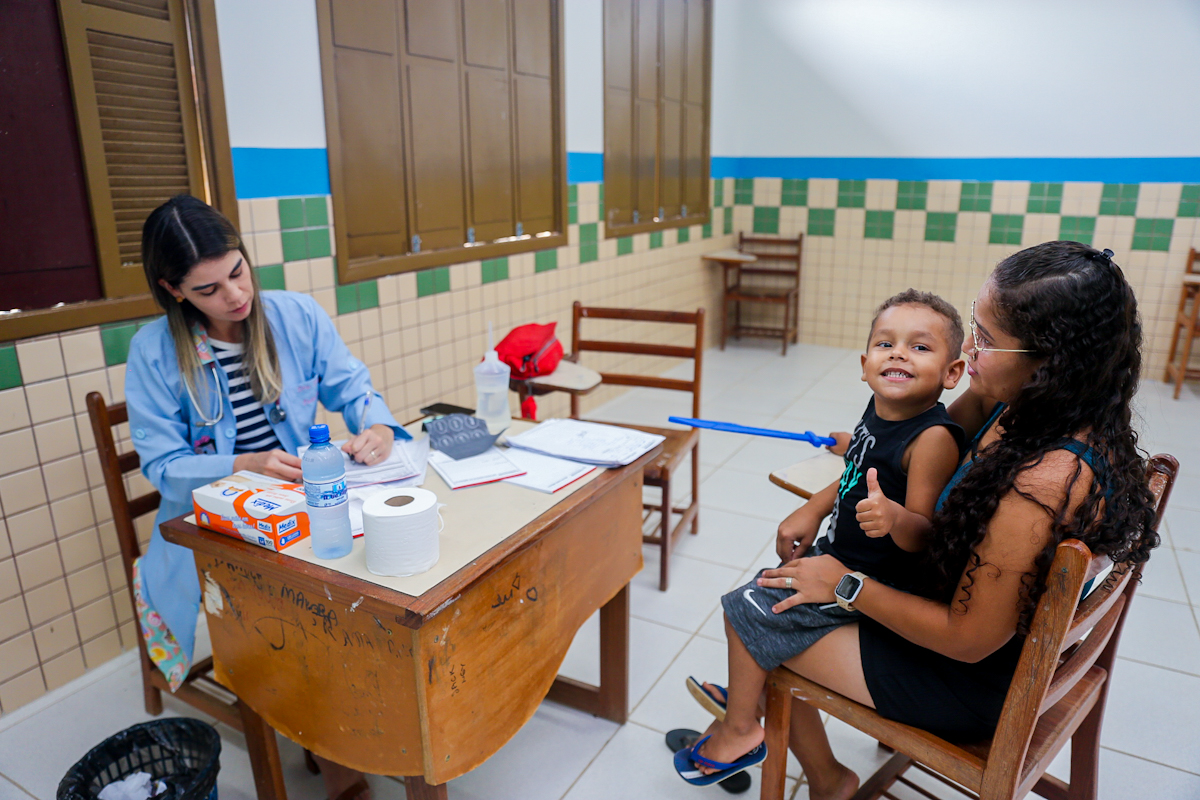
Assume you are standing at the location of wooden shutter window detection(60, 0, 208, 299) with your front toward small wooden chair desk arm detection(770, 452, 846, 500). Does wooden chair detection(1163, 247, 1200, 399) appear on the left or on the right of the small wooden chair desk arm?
left

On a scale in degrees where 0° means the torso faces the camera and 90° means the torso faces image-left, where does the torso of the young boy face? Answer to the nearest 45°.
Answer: approximately 45°

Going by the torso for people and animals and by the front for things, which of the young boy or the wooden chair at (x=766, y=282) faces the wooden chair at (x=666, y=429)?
the wooden chair at (x=766, y=282)

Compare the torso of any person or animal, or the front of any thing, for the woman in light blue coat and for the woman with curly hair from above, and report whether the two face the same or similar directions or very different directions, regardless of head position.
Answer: very different directions

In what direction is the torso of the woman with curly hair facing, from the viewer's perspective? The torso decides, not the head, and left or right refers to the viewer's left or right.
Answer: facing to the left of the viewer

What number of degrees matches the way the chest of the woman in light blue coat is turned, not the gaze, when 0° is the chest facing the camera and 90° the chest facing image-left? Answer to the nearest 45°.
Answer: approximately 315°

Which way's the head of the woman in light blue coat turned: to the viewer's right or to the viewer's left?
to the viewer's right

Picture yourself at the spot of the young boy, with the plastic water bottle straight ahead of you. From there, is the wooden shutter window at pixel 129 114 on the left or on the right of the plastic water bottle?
right

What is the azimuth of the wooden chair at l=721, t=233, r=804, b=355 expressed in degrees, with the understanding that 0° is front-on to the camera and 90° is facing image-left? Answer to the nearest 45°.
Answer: approximately 0°
